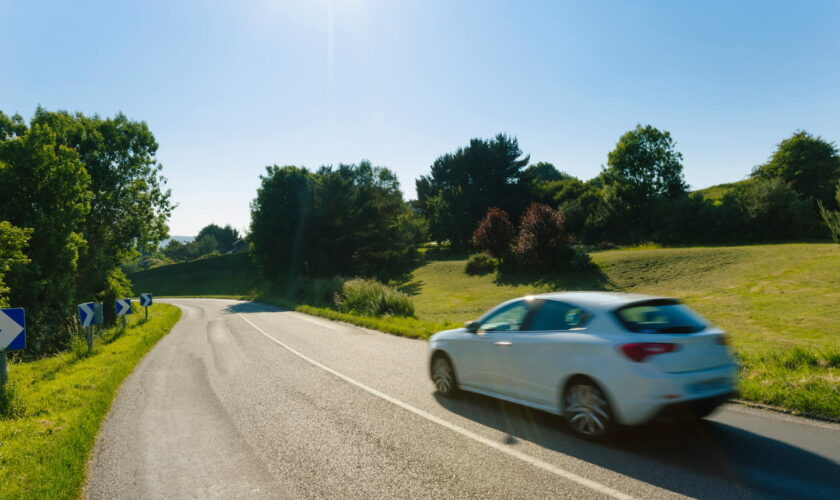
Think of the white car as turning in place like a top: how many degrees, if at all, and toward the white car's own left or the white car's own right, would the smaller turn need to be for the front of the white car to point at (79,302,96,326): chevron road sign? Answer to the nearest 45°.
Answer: approximately 45° to the white car's own left

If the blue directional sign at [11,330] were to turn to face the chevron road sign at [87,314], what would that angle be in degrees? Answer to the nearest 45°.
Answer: approximately 180°

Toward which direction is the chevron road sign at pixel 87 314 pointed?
toward the camera

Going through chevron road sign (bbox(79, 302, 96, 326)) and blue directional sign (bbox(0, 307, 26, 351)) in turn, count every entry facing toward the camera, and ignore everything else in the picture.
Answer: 2

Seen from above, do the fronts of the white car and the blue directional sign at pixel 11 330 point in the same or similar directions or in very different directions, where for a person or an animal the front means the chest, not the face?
very different directions

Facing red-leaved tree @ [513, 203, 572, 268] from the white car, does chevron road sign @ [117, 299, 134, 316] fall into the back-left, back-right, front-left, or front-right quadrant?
front-left

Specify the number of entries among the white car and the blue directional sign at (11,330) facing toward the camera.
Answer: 1

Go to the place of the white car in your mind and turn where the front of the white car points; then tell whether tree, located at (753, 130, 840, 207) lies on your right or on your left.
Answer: on your right

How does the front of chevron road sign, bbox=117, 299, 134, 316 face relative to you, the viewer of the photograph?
facing the viewer

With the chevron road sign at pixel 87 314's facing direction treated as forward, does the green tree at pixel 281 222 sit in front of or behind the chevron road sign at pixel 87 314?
behind

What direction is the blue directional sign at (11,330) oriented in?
toward the camera

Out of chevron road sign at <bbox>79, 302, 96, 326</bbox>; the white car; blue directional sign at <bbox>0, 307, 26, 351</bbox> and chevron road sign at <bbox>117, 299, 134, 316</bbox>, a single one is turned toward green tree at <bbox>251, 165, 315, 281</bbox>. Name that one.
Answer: the white car

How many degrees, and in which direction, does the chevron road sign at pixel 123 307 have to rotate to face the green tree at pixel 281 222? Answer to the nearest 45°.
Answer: approximately 135° to its left

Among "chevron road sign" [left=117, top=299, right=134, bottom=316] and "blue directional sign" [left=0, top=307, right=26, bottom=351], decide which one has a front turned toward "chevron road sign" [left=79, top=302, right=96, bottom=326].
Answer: "chevron road sign" [left=117, top=299, right=134, bottom=316]

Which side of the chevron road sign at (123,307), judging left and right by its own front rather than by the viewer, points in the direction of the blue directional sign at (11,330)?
front

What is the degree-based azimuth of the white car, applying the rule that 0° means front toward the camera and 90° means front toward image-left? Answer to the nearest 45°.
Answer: approximately 135°

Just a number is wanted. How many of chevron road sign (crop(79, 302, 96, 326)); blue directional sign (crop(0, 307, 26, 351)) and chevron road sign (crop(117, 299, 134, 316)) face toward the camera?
3
